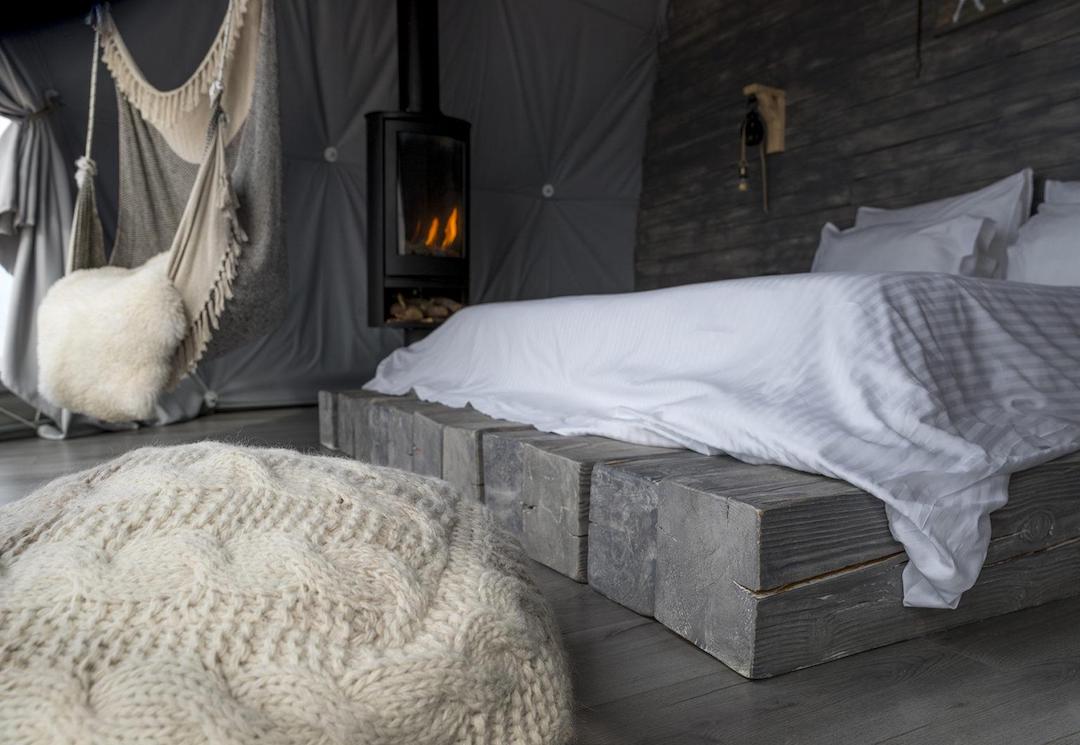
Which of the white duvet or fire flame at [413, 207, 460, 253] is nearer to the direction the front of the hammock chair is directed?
the white duvet

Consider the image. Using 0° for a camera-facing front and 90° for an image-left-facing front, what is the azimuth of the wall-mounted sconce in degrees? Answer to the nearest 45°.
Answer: approximately 45°

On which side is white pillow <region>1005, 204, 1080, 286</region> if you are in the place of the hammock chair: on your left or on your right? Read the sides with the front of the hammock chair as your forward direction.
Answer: on your left

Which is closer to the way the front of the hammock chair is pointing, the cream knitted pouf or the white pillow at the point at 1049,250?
the cream knitted pouf

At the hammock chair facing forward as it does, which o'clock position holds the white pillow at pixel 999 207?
The white pillow is roughly at 8 o'clock from the hammock chair.

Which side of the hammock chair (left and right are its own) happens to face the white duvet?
left
